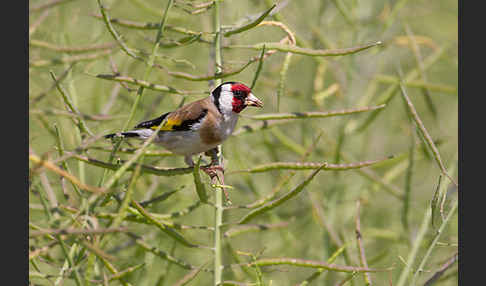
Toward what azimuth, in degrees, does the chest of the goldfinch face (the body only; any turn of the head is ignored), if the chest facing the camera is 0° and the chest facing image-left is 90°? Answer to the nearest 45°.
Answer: approximately 270°
